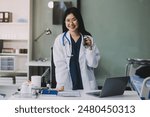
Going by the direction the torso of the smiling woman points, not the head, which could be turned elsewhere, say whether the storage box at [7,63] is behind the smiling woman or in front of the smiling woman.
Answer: behind

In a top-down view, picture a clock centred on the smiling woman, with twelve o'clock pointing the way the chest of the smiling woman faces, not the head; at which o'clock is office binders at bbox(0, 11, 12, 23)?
The office binders is roughly at 5 o'clock from the smiling woman.

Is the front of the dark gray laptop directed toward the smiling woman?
yes

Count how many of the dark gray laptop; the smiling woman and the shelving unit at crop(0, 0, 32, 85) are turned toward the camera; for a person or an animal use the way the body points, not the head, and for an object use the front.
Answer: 2

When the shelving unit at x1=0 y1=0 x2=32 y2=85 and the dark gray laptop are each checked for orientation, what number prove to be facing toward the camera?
1

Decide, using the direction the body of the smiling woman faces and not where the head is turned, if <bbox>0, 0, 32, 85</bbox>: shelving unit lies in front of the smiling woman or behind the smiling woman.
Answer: behind

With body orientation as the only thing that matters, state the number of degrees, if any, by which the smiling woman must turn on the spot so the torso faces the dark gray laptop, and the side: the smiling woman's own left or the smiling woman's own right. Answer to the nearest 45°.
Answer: approximately 45° to the smiling woman's own left

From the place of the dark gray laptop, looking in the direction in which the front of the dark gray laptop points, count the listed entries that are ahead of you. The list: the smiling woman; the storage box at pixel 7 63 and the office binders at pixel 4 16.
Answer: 3
